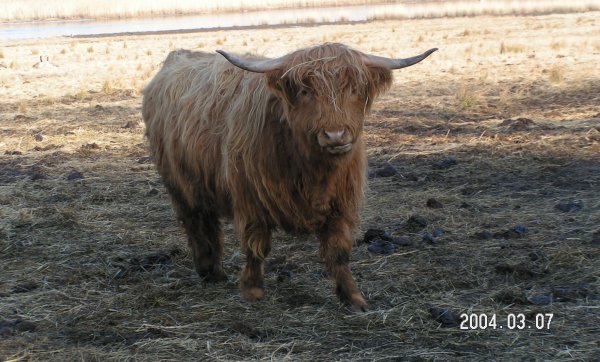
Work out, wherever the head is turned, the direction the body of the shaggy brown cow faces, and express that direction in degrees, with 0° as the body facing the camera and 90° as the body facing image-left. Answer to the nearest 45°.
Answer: approximately 315°
